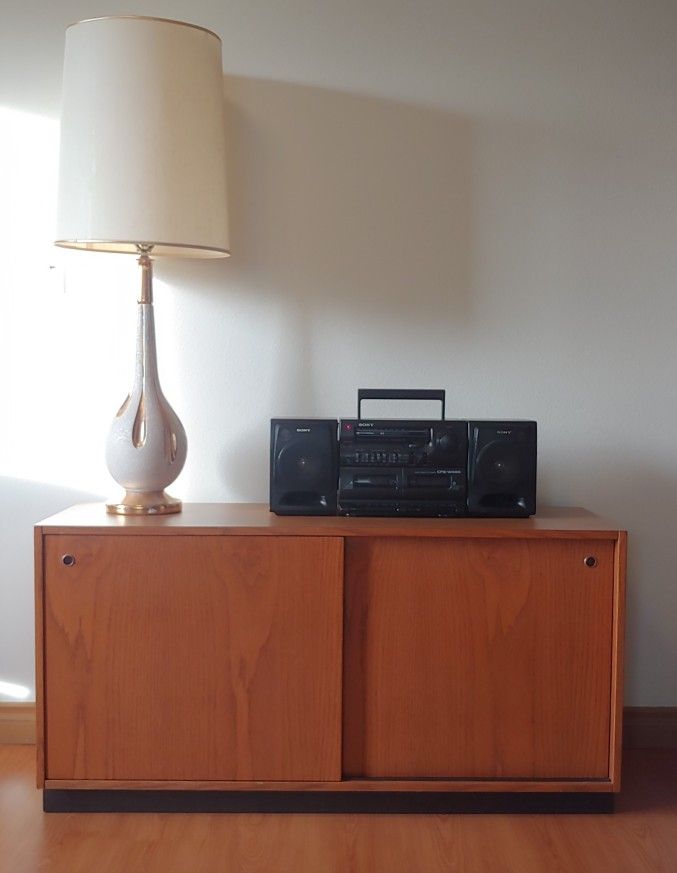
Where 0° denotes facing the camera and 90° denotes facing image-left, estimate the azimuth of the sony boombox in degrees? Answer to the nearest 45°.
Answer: approximately 0°

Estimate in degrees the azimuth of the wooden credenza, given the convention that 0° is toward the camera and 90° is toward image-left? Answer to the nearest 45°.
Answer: approximately 0°
